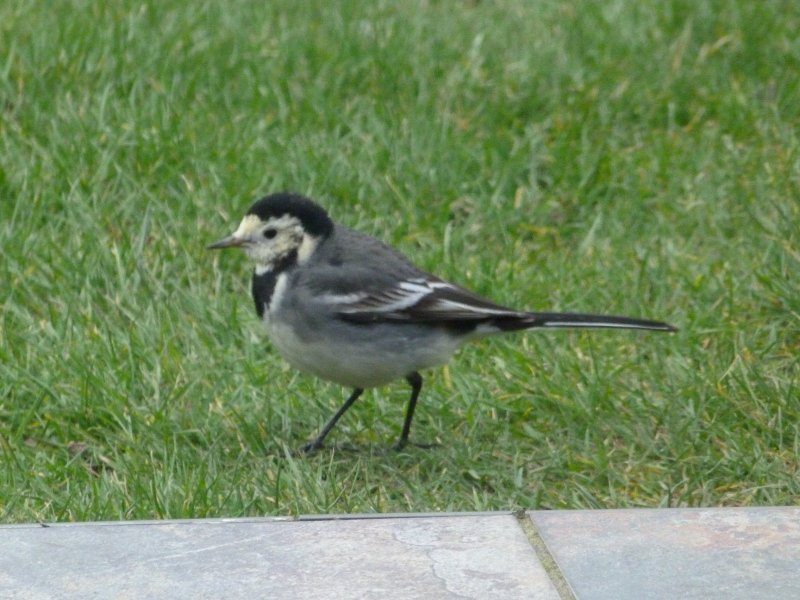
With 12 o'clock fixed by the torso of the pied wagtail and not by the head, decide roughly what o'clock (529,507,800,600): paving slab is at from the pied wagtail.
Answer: The paving slab is roughly at 8 o'clock from the pied wagtail.

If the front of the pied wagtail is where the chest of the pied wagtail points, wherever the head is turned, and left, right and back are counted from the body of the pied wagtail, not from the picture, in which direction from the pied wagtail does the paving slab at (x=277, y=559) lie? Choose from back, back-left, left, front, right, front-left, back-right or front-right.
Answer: left

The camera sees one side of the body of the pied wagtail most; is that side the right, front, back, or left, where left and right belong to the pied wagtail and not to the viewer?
left
